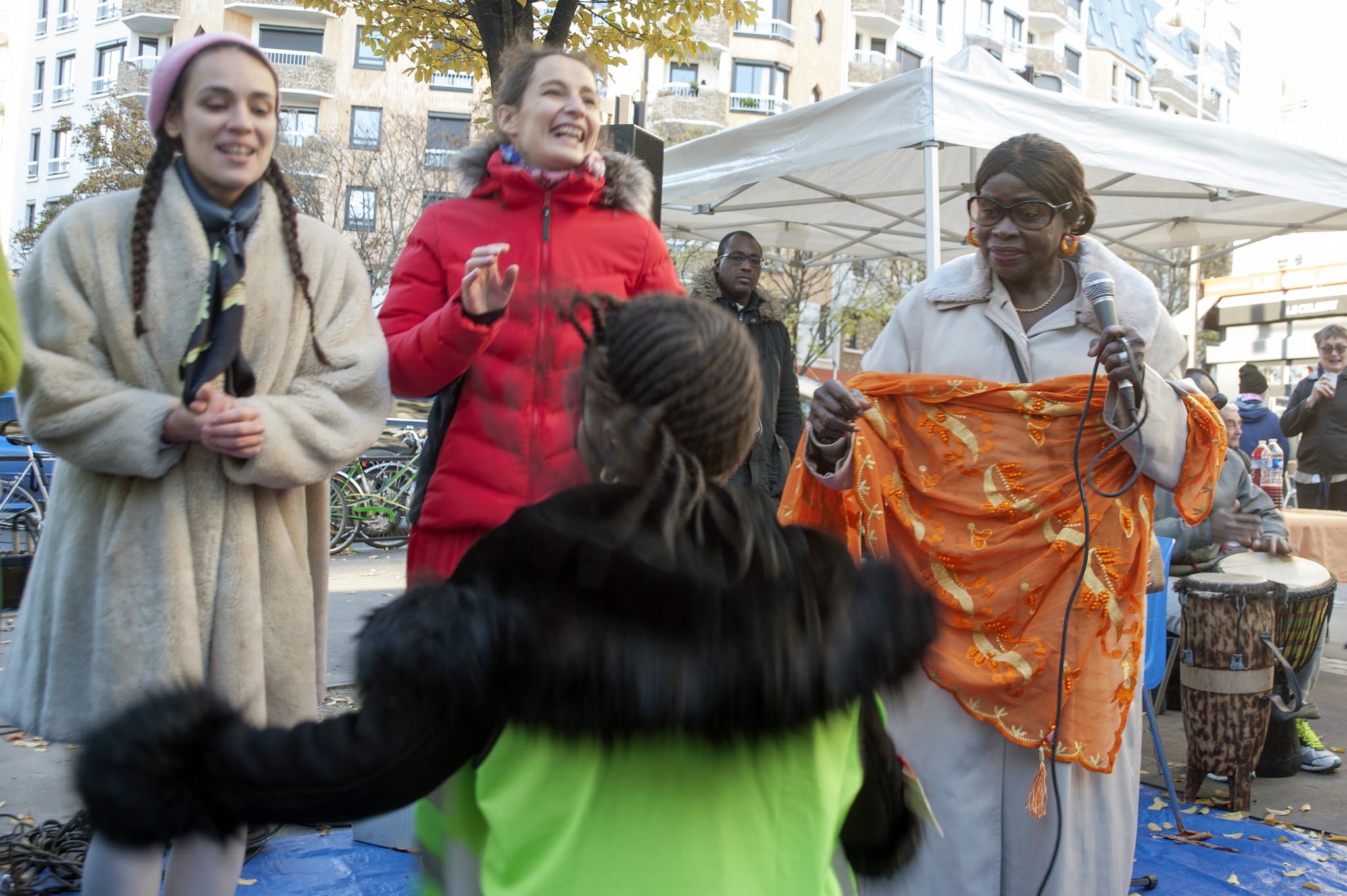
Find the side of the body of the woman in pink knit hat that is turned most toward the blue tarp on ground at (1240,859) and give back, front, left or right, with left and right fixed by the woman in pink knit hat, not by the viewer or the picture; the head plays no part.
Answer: left

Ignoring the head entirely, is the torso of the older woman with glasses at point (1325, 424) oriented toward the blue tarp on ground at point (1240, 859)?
yes

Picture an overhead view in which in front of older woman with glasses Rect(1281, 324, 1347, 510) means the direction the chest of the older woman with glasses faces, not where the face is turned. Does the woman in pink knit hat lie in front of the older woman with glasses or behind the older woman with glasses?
in front

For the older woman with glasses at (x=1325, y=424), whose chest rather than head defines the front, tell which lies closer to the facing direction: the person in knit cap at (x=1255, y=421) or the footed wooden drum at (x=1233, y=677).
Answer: the footed wooden drum

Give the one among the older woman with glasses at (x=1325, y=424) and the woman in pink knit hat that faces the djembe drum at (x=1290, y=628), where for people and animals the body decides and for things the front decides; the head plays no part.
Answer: the older woman with glasses

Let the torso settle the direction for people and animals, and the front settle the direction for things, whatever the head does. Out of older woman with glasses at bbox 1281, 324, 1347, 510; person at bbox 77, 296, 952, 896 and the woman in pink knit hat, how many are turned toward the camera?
2

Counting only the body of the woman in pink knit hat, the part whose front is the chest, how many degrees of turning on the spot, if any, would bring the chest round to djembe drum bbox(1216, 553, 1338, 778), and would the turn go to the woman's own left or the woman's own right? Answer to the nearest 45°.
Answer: approximately 90° to the woman's own left

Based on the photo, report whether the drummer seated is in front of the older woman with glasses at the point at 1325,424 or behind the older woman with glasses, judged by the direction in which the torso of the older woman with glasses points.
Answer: in front

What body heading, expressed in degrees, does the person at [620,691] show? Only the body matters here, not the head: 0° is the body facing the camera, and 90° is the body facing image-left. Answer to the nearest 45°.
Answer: approximately 180°

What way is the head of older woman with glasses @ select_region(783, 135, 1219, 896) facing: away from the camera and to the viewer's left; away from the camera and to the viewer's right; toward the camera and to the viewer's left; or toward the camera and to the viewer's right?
toward the camera and to the viewer's left

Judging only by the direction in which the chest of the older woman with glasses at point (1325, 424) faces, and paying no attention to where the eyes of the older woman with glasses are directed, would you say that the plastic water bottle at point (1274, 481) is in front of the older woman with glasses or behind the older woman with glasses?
in front

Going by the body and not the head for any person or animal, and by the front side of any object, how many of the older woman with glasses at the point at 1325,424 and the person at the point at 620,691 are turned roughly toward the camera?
1

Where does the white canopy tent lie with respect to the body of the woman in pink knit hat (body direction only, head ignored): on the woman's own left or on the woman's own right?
on the woman's own left

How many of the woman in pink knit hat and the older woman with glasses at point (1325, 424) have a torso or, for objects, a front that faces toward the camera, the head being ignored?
2

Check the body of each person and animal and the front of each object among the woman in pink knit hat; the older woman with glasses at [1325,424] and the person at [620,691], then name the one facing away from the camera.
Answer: the person

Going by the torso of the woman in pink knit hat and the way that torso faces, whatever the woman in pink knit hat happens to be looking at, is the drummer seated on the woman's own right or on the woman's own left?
on the woman's own left

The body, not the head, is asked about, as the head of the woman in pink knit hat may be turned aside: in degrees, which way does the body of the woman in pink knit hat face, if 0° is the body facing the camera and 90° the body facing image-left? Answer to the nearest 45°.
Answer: approximately 0°
